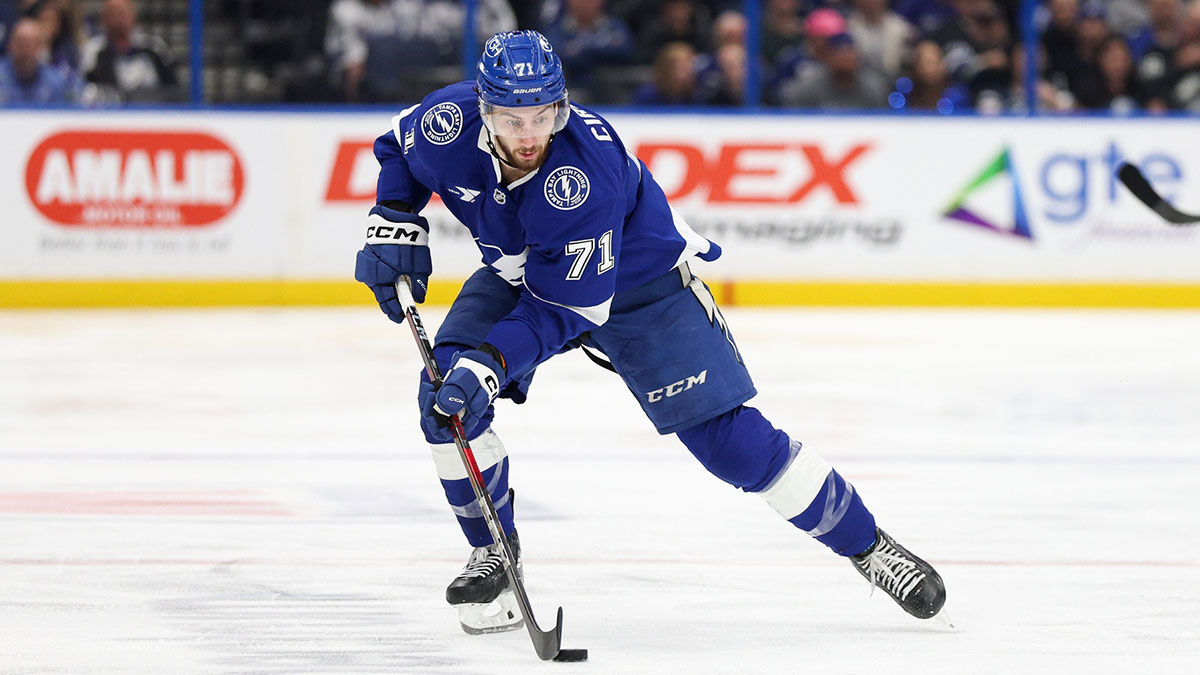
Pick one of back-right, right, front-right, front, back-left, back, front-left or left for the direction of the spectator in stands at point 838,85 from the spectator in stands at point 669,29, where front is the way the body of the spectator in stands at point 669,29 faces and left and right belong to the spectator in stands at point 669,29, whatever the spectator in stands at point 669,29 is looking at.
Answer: left

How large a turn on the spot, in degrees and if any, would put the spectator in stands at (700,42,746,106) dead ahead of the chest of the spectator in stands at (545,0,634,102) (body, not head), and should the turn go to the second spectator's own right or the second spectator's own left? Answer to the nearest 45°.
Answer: approximately 90° to the second spectator's own left

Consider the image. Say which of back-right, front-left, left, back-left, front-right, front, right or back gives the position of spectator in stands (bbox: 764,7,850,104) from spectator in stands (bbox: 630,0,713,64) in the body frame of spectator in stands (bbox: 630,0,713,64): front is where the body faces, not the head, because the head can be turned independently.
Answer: left

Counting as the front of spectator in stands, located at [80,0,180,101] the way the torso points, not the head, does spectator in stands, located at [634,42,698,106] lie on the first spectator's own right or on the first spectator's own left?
on the first spectator's own left

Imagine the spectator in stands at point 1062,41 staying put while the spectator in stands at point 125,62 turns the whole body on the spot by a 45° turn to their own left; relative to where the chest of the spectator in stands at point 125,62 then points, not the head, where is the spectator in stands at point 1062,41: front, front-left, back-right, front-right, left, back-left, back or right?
front-left

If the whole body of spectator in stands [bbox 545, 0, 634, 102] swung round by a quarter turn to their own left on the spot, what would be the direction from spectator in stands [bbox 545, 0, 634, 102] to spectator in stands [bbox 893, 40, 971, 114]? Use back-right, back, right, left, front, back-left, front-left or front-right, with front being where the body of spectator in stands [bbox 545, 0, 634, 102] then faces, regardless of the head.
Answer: front

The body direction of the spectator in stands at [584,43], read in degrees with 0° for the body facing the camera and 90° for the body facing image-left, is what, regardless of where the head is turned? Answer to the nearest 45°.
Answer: approximately 0°

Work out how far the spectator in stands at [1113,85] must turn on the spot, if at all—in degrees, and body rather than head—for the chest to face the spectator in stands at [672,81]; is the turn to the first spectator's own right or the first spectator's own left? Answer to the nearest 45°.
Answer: approximately 45° to the first spectator's own right

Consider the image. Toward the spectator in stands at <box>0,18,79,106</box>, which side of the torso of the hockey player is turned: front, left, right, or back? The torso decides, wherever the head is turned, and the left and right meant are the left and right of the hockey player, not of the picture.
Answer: right

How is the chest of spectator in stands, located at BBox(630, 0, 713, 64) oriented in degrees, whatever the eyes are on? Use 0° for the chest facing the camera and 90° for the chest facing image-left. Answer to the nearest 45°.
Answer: approximately 0°

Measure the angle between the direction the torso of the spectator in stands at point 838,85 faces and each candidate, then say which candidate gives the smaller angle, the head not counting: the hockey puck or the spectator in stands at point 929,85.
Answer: the hockey puck

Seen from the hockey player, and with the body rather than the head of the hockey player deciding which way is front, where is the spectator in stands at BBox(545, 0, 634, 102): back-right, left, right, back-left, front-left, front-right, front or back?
back-right
